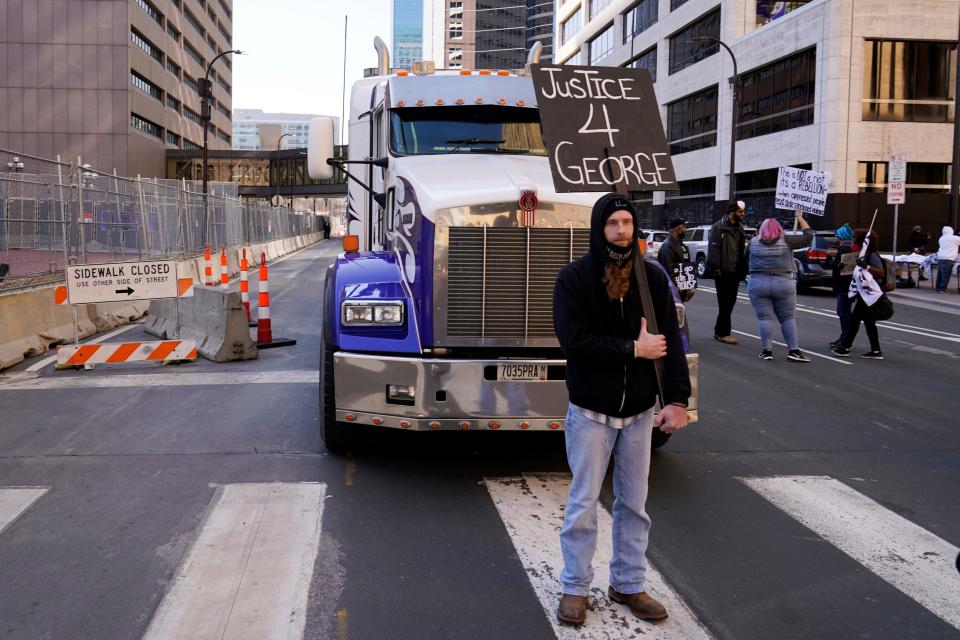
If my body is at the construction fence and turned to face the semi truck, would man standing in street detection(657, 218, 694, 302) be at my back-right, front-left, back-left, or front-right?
front-left

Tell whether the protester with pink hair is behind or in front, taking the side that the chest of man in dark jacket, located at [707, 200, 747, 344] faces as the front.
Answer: in front

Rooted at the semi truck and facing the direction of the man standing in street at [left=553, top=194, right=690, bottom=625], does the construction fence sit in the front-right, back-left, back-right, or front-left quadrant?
back-right

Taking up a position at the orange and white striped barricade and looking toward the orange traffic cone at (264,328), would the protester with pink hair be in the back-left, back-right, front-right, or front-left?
front-right

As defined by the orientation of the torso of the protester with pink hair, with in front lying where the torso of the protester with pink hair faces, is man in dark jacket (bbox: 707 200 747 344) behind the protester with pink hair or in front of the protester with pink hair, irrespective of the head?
in front

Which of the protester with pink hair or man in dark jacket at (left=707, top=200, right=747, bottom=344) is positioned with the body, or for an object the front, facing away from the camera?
the protester with pink hair

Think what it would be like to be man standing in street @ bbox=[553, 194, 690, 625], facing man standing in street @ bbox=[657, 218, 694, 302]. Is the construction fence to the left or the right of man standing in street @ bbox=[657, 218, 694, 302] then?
left

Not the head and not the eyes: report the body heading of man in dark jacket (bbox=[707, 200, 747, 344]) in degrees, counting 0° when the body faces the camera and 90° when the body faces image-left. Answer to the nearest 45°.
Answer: approximately 315°

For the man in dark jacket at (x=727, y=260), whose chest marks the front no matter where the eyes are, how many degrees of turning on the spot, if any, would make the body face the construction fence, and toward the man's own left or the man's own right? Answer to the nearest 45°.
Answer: approximately 135° to the man's own right

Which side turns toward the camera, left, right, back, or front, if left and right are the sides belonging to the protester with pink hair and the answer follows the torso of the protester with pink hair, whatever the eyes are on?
back

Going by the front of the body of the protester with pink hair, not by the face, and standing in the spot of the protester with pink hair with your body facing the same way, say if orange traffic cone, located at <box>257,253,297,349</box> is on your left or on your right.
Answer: on your left

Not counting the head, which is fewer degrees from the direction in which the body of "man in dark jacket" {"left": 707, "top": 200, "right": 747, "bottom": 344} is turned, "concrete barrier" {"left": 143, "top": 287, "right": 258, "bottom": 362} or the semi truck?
the semi truck

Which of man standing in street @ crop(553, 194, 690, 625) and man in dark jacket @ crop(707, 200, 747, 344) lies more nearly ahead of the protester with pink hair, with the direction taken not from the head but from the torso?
the man in dark jacket

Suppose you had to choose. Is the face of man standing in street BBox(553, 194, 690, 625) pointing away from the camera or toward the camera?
toward the camera

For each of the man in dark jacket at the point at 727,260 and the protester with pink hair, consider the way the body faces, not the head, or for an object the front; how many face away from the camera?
1

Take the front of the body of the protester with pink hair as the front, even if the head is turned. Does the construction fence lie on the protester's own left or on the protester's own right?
on the protester's own left

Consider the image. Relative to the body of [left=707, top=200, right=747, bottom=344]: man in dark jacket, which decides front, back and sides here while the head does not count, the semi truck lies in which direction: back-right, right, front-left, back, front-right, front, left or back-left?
front-right
